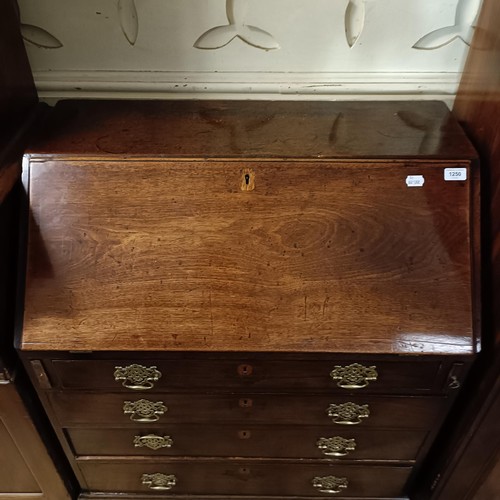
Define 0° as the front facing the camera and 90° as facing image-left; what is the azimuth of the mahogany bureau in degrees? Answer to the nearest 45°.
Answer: approximately 0°
